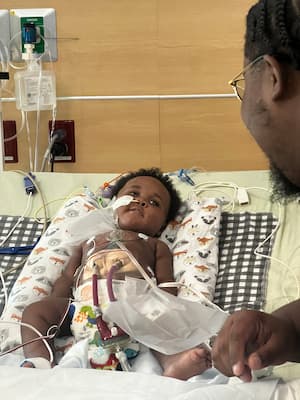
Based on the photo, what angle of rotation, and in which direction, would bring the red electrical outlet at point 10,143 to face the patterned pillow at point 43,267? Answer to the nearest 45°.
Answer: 0° — it already faces it

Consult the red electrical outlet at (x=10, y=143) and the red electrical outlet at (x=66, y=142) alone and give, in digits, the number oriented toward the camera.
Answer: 2

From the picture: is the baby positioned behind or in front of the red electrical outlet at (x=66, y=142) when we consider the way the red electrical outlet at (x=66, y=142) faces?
in front

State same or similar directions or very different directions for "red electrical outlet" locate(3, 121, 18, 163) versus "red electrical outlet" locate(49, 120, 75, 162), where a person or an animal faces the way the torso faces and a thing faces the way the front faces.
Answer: same or similar directions

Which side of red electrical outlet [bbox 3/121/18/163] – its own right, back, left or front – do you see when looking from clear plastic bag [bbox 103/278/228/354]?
front

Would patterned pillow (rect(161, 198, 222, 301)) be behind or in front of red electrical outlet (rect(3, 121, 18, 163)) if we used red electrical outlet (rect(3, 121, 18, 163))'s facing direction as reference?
in front

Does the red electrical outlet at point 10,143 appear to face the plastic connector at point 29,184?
yes

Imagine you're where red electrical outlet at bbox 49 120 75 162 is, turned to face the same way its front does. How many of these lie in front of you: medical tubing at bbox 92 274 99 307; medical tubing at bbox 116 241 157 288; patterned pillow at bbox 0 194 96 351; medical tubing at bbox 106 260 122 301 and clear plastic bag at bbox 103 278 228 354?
5

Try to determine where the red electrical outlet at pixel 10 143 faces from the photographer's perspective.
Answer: facing the viewer

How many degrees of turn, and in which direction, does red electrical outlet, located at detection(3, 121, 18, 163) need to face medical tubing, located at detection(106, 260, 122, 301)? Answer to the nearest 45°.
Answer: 0° — it already faces it

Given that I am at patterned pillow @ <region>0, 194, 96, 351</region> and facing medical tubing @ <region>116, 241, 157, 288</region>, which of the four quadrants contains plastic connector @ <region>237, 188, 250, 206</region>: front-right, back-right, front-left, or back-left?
front-left

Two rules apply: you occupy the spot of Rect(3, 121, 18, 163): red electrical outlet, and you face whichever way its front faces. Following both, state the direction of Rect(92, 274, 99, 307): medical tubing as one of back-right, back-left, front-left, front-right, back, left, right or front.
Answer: front

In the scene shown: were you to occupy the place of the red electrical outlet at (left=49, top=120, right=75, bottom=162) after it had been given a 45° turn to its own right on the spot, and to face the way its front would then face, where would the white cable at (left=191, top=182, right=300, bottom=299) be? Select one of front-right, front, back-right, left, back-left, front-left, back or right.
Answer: left

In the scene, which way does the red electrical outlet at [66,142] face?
toward the camera

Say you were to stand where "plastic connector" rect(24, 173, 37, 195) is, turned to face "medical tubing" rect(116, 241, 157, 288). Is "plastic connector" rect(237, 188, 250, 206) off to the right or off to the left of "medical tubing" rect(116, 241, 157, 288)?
left
